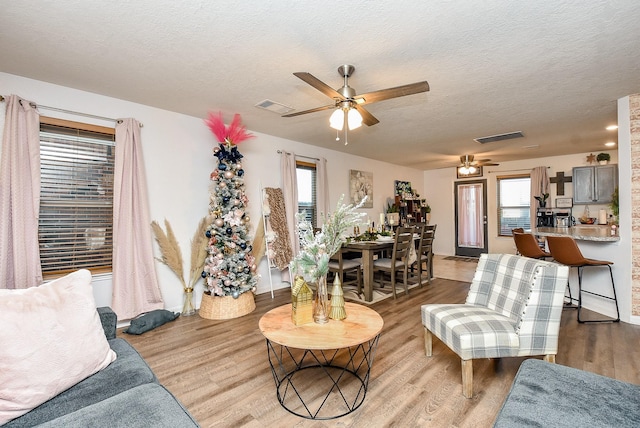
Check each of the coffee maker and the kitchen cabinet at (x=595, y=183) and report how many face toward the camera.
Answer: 2

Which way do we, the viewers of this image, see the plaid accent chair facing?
facing the viewer and to the left of the viewer

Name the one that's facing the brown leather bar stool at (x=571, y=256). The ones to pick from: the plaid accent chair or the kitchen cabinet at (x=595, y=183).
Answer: the kitchen cabinet

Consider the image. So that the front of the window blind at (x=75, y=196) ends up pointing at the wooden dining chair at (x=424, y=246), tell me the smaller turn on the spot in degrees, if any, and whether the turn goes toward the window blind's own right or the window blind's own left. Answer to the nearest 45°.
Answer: approximately 45° to the window blind's own left

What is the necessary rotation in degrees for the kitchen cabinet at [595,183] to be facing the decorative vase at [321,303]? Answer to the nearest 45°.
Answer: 0° — it already faces it

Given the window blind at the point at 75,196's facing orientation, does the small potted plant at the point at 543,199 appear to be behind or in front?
in front

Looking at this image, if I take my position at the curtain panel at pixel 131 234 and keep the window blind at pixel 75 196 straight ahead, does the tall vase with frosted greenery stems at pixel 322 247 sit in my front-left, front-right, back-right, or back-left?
back-left

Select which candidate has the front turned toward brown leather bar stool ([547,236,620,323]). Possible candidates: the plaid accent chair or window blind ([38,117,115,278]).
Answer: the window blind

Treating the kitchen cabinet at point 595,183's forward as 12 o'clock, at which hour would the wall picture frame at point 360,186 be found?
The wall picture frame is roughly at 2 o'clock from the kitchen cabinet.

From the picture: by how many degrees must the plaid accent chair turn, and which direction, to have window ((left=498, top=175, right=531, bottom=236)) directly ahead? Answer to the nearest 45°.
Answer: approximately 135° to its right

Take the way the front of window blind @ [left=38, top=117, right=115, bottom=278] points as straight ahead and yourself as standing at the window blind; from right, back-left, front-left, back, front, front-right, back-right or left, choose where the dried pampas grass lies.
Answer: front-left

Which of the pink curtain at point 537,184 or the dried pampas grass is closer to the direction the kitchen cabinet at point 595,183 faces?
the dried pampas grass

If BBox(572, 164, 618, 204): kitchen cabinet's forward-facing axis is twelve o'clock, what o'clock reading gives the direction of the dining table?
The dining table is roughly at 1 o'clock from the kitchen cabinet.

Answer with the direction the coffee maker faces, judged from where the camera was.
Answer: facing the viewer

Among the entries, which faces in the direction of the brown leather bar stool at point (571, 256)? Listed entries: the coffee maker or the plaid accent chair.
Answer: the coffee maker

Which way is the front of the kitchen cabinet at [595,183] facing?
toward the camera

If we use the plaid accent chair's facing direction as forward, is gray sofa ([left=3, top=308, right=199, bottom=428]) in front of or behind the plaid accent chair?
in front

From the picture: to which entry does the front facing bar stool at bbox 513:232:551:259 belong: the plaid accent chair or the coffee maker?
the coffee maker

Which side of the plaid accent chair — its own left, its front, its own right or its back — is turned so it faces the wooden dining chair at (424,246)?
right
